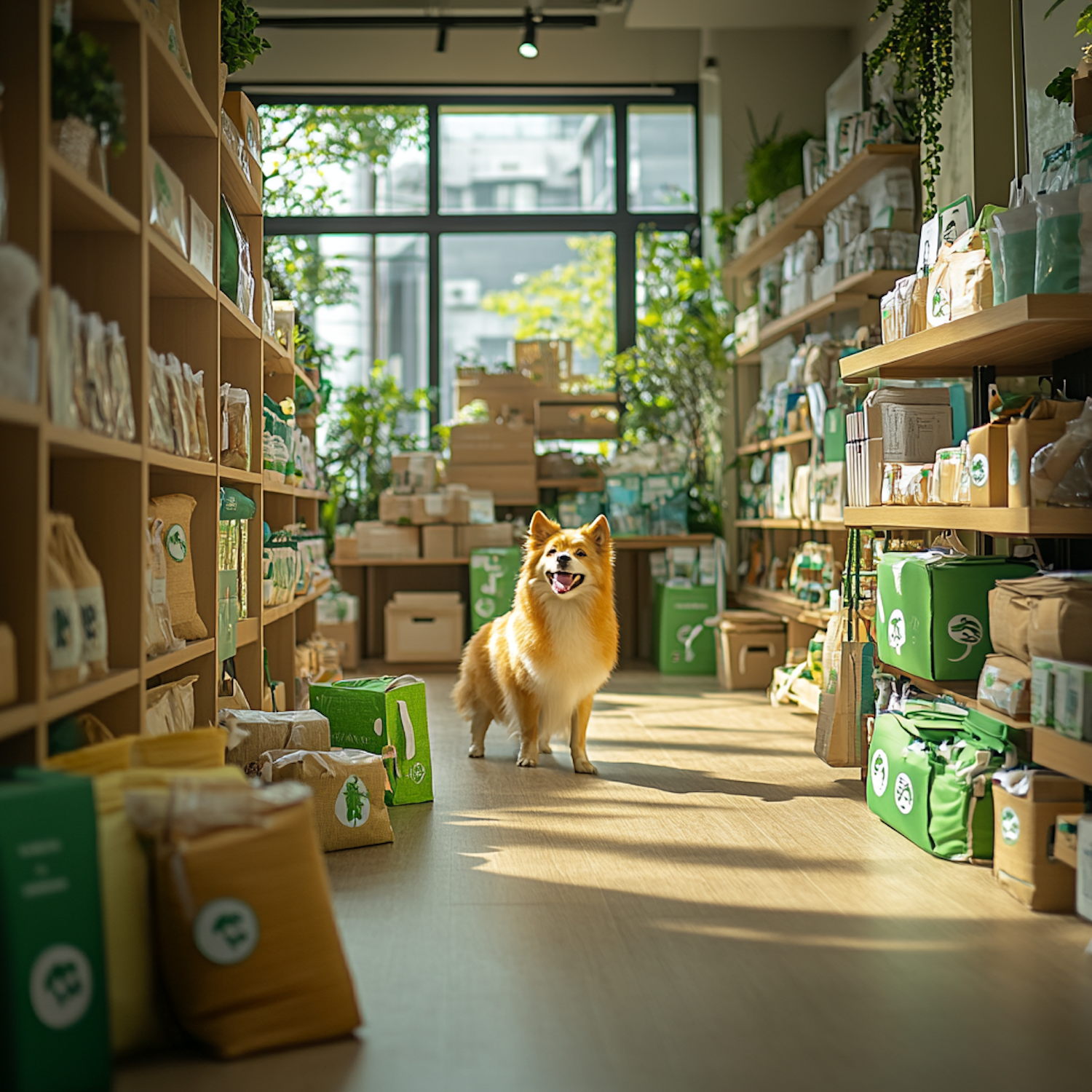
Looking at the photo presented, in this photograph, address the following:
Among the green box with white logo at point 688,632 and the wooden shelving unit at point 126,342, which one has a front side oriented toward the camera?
the green box with white logo

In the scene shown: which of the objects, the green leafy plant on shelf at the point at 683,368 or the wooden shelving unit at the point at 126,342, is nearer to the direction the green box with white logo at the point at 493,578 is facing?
the wooden shelving unit

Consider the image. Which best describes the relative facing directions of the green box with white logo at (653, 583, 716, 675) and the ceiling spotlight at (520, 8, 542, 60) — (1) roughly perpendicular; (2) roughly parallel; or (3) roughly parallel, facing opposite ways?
roughly parallel

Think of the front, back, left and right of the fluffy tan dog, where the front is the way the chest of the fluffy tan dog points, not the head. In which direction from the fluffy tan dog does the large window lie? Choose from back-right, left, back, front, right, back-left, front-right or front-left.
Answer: back-left

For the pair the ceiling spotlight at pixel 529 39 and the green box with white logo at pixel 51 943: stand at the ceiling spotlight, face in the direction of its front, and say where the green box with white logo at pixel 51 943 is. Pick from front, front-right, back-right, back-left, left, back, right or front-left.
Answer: front

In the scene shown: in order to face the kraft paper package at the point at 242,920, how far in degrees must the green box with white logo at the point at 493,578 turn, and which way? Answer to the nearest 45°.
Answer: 0° — it already faces it

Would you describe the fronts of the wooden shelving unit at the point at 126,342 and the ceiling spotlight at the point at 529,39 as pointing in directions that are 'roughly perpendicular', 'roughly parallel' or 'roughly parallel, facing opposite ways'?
roughly perpendicular

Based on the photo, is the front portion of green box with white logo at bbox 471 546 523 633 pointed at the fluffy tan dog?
yes

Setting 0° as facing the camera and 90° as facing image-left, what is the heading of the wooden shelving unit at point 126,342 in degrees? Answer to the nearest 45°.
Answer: approximately 270°

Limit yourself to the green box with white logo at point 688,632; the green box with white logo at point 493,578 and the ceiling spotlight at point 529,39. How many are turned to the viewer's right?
0

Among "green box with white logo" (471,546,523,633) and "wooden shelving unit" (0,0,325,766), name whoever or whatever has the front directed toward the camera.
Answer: the green box with white logo

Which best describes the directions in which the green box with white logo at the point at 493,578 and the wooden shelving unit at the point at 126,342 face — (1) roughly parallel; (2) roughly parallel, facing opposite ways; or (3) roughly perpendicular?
roughly perpendicular

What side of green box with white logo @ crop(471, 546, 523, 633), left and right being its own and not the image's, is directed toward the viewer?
front

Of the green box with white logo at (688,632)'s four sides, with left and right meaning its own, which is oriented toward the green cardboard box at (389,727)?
front
